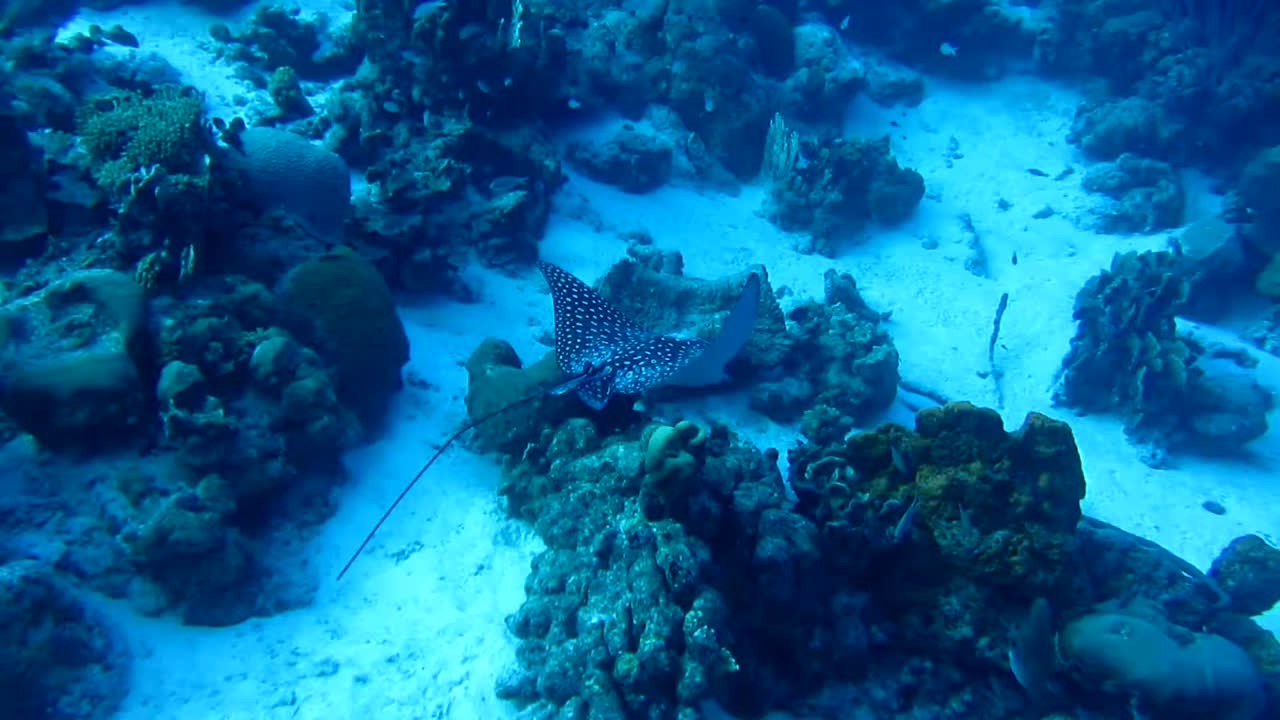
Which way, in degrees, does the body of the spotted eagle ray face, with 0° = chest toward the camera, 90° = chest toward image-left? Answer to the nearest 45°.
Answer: approximately 225°

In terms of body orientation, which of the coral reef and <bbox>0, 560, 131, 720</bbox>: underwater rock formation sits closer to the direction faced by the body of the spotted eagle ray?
the coral reef

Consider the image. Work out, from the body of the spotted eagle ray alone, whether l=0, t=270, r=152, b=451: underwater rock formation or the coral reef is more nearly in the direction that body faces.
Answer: the coral reef

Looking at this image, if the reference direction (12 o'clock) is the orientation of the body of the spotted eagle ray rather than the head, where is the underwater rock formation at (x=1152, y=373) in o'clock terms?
The underwater rock formation is roughly at 1 o'clock from the spotted eagle ray.

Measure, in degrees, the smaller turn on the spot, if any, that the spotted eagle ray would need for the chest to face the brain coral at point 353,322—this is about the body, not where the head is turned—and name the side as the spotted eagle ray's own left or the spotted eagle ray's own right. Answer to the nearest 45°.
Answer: approximately 135° to the spotted eagle ray's own left

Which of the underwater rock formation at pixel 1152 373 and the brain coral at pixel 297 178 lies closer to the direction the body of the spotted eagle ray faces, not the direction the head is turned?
the underwater rock formation

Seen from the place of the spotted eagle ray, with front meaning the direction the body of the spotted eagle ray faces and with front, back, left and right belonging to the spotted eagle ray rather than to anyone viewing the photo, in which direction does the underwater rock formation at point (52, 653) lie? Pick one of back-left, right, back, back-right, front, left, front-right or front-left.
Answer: back

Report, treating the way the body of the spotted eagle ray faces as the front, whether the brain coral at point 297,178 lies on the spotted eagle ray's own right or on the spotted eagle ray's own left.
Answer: on the spotted eagle ray's own left
